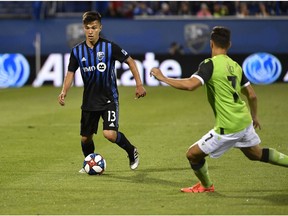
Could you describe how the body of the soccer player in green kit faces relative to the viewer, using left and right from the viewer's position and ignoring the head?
facing away from the viewer and to the left of the viewer

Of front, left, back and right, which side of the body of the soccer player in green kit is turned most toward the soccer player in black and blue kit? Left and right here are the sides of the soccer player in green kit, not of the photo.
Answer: front

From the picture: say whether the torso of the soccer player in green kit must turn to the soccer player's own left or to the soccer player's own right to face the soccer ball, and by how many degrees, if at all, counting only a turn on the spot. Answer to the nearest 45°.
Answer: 0° — they already face it
